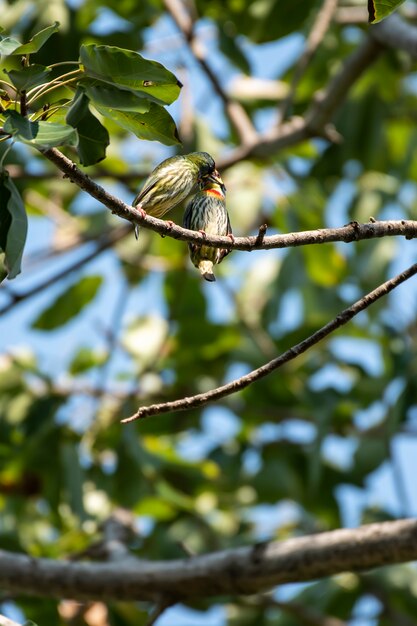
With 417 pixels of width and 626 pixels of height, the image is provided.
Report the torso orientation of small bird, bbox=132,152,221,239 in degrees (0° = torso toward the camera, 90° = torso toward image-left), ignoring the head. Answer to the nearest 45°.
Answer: approximately 270°
